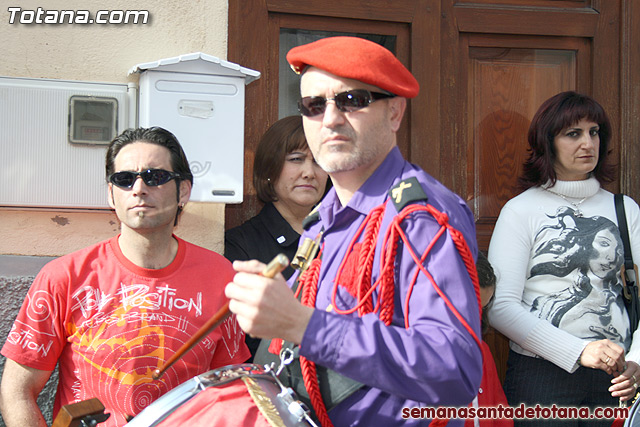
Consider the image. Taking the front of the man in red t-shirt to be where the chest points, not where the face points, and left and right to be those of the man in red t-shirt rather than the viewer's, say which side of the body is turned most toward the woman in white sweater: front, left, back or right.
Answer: left

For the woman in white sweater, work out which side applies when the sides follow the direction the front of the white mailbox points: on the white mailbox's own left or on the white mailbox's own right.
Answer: on the white mailbox's own left

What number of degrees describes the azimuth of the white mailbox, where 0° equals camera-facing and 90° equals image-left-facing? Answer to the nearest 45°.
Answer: approximately 0°

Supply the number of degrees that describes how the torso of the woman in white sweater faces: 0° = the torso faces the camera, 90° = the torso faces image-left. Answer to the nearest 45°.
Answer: approximately 315°

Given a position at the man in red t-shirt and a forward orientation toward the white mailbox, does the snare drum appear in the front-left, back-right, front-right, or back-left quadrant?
back-right

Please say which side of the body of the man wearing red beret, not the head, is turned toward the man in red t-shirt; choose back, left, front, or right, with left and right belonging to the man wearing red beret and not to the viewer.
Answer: right

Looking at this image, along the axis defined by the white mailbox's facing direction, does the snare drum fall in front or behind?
in front

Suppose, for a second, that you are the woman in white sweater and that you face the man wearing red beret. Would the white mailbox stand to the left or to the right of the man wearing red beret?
right

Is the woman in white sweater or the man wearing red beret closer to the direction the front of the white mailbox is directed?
the man wearing red beret

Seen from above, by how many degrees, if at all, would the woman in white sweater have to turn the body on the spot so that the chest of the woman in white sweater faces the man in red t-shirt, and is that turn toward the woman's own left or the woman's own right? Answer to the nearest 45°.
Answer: approximately 90° to the woman's own right

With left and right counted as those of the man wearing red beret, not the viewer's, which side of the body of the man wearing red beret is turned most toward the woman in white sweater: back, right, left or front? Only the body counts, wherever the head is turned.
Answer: back

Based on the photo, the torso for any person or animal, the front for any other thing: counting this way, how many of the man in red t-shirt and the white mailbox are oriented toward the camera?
2

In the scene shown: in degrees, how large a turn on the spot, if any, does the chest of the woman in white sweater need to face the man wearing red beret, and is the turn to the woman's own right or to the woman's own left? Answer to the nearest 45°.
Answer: approximately 45° to the woman's own right
